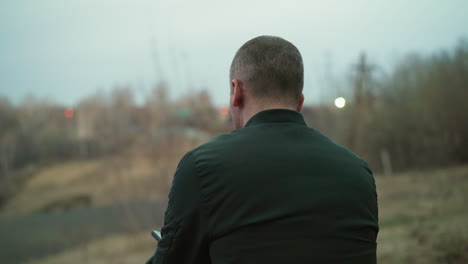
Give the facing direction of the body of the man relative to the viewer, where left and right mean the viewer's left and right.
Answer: facing away from the viewer and to the left of the viewer

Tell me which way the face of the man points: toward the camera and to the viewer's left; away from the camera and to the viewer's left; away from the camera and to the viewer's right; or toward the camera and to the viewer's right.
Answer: away from the camera and to the viewer's left
